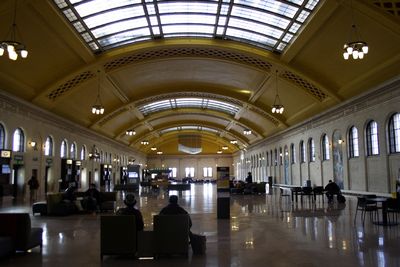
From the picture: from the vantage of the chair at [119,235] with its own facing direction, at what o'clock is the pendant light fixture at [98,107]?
The pendant light fixture is roughly at 12 o'clock from the chair.

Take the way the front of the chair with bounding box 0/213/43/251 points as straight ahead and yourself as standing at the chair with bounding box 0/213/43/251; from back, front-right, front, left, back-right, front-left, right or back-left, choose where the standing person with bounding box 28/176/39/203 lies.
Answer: front-left

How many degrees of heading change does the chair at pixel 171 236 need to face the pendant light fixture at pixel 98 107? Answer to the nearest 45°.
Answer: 0° — it already faces it

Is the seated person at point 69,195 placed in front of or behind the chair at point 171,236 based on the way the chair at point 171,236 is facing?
in front

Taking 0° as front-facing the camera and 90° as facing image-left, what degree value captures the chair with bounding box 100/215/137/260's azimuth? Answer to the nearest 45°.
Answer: approximately 180°

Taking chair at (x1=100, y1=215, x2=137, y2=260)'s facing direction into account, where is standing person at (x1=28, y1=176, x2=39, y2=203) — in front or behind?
in front

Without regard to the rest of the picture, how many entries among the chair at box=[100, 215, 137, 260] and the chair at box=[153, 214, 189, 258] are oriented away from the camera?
2

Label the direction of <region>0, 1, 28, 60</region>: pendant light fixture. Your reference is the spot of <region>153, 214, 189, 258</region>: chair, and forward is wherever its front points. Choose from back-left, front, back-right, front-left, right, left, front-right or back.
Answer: front-left

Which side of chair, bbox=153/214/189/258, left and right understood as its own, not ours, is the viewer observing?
back

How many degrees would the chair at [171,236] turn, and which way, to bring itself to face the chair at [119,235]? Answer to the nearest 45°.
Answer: approximately 90° to its left

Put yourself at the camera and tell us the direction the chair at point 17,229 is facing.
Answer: facing away from the viewer and to the right of the viewer

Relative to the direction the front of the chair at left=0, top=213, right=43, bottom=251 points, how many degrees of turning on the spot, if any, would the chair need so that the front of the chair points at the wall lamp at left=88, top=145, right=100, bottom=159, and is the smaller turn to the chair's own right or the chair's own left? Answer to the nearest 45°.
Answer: approximately 45° to the chair's own left

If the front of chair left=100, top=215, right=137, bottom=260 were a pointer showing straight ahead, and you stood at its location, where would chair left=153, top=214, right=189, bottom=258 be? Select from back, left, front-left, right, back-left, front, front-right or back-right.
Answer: right

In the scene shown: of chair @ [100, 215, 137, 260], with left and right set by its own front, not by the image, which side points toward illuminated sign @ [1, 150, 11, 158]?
front
